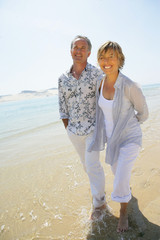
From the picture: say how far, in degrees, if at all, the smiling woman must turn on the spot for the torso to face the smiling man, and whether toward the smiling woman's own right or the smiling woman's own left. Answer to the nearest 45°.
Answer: approximately 90° to the smiling woman's own right

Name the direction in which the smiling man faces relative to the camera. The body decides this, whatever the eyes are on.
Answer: toward the camera

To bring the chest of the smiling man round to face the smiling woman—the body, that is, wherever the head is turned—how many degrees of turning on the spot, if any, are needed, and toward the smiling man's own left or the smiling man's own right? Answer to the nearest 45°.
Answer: approximately 45° to the smiling man's own left

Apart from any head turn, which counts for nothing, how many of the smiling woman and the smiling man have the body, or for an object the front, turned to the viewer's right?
0

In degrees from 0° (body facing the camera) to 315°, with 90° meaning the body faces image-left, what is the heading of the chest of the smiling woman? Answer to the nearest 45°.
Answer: approximately 45°
